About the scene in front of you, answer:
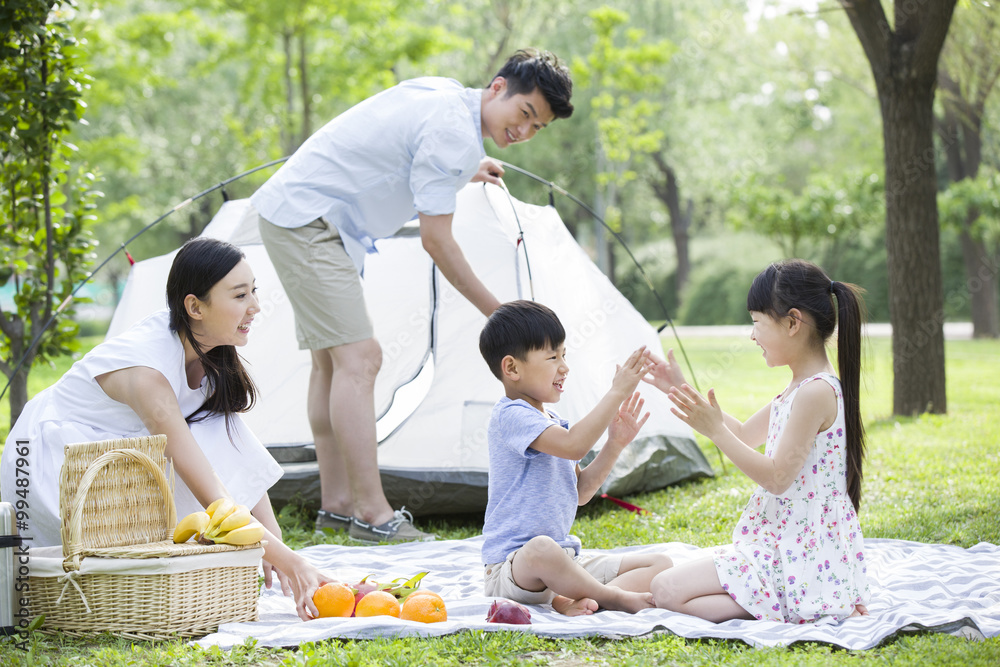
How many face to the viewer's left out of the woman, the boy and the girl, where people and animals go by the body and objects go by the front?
1

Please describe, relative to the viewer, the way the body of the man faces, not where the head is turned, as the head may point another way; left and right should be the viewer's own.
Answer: facing to the right of the viewer

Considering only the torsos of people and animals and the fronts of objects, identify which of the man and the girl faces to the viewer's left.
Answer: the girl

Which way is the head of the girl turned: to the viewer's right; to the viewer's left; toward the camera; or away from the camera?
to the viewer's left

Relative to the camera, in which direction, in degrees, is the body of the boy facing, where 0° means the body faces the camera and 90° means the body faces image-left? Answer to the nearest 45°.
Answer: approximately 270°

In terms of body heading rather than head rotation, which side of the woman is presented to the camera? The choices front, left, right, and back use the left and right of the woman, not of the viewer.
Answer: right

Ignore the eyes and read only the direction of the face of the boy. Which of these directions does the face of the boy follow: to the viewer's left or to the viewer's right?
to the viewer's right

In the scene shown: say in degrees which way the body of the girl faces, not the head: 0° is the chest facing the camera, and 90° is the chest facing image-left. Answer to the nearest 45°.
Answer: approximately 90°

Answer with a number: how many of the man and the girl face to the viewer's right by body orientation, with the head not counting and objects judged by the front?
1

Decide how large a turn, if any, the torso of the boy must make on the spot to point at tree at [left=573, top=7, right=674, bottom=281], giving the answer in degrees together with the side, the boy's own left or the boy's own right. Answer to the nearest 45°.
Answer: approximately 90° to the boy's own left
